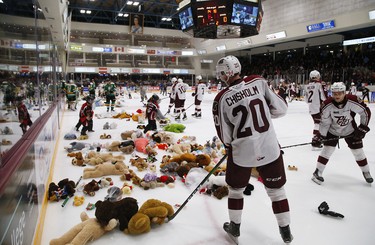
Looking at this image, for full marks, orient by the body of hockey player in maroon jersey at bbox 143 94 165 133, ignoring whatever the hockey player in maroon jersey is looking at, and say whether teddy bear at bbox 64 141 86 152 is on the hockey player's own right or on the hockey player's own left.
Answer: on the hockey player's own right

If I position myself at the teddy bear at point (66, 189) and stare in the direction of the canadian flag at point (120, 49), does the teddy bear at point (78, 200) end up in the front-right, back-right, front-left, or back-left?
back-right

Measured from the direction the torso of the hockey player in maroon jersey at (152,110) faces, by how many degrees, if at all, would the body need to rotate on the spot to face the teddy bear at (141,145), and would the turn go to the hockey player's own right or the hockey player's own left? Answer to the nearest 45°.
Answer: approximately 90° to the hockey player's own right

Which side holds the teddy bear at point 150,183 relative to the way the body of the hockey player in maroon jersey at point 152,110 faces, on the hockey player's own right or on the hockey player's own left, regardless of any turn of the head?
on the hockey player's own right
